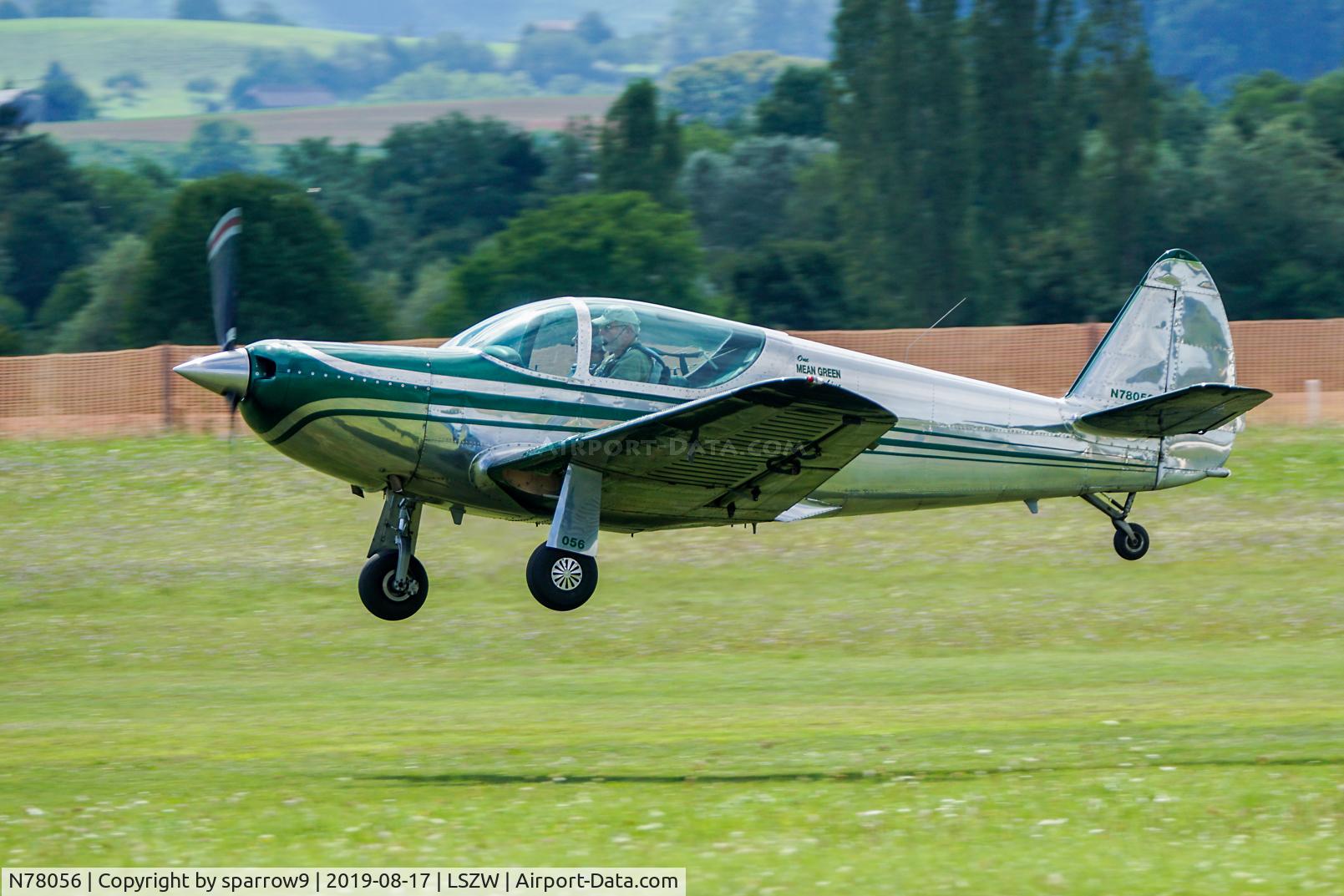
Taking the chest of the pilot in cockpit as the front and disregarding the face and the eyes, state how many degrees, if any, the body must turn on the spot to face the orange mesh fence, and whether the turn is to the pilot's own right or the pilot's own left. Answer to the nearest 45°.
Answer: approximately 90° to the pilot's own right

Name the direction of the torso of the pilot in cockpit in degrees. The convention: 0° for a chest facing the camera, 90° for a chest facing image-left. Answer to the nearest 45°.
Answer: approximately 90°
